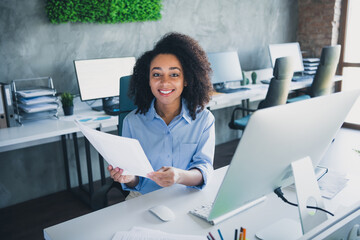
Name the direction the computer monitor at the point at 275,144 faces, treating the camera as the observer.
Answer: facing away from the viewer and to the left of the viewer

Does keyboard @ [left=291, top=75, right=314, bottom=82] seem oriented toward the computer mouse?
yes

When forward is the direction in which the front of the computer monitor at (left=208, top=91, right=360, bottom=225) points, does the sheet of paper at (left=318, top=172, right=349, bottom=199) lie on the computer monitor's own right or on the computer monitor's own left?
on the computer monitor's own right

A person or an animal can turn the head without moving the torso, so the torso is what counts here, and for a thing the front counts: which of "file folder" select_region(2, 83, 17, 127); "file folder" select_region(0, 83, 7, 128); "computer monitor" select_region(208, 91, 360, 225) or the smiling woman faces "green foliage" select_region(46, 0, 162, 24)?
the computer monitor

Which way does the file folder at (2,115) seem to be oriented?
toward the camera

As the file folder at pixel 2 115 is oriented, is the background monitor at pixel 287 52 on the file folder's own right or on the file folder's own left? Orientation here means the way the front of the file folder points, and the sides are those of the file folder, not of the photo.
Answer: on the file folder's own left

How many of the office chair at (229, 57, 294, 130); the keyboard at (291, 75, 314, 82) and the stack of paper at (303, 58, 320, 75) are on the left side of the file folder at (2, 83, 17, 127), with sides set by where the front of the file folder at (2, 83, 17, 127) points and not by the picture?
3

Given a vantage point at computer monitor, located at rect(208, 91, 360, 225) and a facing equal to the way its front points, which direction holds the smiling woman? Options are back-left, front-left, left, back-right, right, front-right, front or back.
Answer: front

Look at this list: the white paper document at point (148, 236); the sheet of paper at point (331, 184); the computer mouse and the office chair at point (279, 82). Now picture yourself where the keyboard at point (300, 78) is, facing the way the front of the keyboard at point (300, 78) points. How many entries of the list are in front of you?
4

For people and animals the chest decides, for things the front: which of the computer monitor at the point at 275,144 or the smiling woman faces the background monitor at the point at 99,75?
the computer monitor

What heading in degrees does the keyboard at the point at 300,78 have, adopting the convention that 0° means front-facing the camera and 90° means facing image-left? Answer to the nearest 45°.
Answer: approximately 0°

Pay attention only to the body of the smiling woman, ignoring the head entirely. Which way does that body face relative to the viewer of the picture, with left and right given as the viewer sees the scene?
facing the viewer

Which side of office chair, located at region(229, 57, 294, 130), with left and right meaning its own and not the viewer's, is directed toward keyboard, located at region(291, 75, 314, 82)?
right

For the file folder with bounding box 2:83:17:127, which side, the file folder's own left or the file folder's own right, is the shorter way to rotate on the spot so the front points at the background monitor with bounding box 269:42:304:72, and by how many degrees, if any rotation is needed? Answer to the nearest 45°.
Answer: approximately 90° to the file folder's own left

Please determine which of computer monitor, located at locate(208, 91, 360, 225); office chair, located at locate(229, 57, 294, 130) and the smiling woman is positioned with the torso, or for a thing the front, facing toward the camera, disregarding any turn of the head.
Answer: the smiling woman

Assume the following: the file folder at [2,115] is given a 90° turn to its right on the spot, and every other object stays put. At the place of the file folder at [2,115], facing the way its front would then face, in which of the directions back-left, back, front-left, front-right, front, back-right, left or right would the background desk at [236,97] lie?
back
